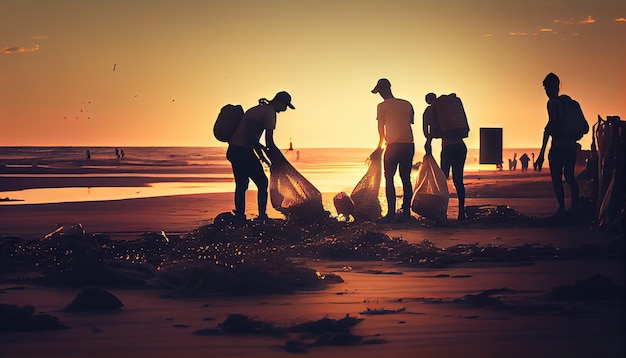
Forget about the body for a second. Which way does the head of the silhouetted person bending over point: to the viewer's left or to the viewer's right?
to the viewer's right

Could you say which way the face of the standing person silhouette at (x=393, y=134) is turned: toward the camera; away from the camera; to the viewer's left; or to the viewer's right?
to the viewer's left

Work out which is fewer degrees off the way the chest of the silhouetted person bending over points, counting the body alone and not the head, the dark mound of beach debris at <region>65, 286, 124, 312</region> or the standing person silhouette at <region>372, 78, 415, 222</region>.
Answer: the standing person silhouette

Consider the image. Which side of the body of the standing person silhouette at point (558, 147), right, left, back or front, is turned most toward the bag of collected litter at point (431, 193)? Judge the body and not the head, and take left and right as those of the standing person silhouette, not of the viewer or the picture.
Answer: front

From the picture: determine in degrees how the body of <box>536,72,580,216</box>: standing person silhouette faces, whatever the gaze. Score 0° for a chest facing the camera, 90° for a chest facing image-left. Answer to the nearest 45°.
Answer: approximately 90°

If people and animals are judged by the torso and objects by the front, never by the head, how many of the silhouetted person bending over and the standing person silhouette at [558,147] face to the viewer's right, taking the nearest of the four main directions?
1

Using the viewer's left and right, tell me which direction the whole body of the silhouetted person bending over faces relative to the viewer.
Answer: facing to the right of the viewer

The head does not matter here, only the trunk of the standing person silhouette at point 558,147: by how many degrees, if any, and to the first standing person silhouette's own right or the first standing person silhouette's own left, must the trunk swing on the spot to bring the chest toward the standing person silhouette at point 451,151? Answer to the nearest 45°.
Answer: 0° — they already face them

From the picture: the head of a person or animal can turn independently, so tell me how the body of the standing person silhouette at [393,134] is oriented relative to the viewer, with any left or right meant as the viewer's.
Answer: facing away from the viewer and to the left of the viewer

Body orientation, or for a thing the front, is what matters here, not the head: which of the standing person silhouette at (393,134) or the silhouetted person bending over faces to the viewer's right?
the silhouetted person bending over

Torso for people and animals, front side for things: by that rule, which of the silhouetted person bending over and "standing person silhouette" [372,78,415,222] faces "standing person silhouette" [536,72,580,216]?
the silhouetted person bending over
